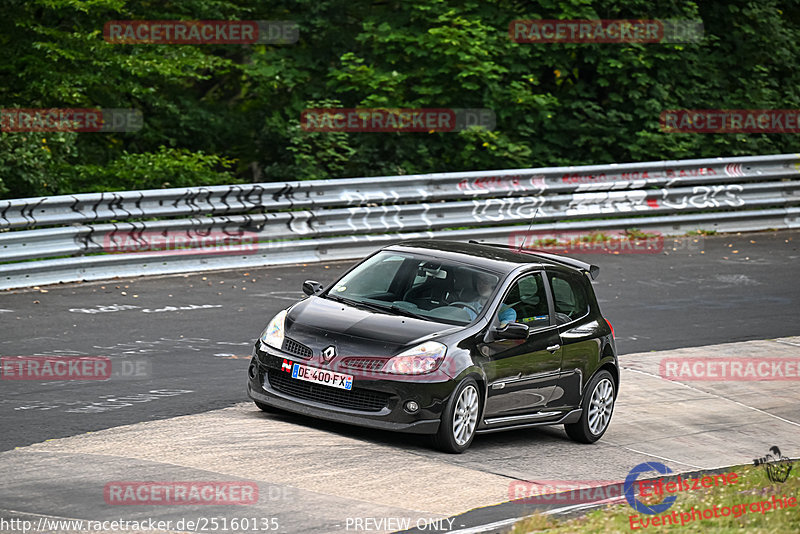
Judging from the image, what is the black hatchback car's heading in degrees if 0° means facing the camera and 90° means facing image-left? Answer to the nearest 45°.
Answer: approximately 45°

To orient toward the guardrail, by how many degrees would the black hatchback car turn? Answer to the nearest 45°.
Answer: approximately 135° to its right

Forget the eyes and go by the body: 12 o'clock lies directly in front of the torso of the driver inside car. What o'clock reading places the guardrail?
The guardrail is roughly at 4 o'clock from the driver inside car.
